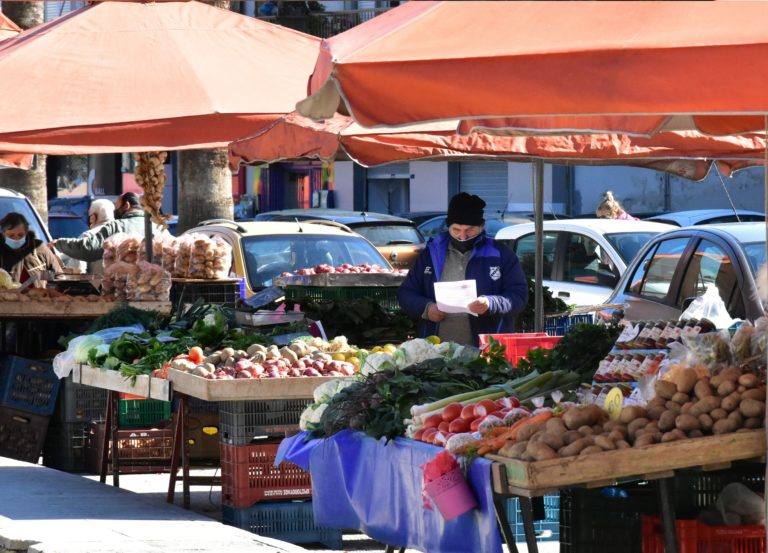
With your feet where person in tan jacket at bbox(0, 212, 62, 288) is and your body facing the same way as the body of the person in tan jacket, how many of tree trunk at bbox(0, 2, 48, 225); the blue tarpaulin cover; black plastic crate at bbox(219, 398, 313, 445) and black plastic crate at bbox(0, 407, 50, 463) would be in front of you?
3

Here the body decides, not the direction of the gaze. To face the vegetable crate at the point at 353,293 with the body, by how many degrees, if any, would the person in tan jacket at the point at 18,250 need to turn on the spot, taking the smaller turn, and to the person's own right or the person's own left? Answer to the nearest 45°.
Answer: approximately 45° to the person's own left

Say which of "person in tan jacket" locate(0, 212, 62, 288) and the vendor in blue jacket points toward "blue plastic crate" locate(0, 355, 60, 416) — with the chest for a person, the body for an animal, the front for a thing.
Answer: the person in tan jacket

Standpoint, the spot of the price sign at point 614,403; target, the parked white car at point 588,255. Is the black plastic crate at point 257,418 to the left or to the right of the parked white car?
left

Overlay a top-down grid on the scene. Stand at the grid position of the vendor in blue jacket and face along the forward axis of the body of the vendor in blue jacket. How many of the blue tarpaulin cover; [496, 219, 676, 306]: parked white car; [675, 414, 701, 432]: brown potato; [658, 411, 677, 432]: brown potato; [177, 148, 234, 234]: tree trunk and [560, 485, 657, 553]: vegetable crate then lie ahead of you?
4

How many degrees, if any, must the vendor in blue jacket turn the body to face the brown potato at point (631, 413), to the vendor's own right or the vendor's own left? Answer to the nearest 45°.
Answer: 0° — they already face it
